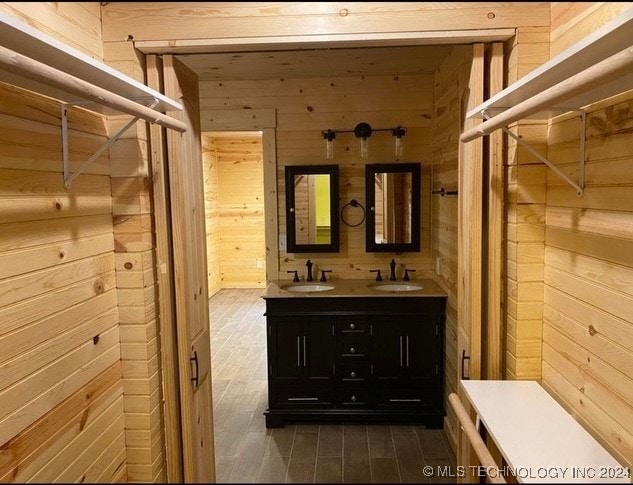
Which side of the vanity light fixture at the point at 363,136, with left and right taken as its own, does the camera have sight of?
front

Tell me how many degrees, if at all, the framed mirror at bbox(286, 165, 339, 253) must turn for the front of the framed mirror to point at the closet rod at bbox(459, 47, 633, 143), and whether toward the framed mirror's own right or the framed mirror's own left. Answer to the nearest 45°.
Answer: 0° — it already faces it

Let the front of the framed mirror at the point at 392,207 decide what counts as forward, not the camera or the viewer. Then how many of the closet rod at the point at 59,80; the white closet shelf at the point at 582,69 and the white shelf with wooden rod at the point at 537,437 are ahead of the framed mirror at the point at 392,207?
3

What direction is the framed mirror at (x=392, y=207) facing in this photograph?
toward the camera

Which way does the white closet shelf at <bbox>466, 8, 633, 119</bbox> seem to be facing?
to the viewer's left

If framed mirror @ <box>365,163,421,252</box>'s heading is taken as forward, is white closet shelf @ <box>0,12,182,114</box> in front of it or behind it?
in front

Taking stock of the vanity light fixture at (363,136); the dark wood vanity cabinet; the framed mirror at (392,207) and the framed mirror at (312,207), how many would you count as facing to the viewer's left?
0

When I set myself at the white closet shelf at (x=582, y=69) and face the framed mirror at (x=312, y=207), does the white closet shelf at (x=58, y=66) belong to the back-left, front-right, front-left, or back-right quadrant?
front-left

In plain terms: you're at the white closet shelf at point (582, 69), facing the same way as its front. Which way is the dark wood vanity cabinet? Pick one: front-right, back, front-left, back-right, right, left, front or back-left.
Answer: front-right

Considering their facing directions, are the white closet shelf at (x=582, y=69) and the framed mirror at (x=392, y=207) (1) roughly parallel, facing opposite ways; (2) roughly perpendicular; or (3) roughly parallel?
roughly perpendicular

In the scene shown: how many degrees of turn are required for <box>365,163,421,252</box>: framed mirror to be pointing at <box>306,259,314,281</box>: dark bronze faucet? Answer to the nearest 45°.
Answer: approximately 90° to its right

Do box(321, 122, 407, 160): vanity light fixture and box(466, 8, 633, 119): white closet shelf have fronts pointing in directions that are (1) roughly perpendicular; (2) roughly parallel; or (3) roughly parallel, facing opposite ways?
roughly perpendicular

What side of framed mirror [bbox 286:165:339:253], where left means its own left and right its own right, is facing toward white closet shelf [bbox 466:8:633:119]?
front
